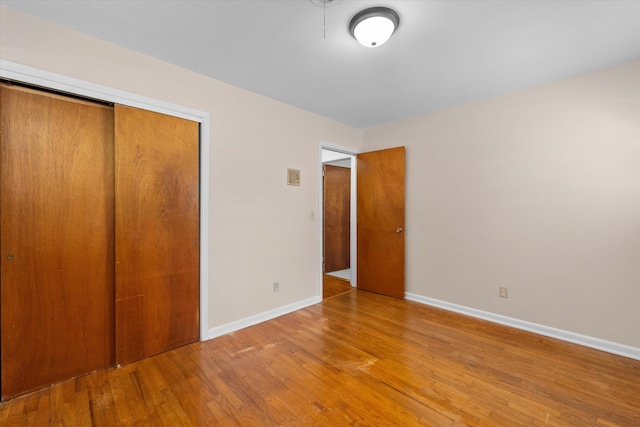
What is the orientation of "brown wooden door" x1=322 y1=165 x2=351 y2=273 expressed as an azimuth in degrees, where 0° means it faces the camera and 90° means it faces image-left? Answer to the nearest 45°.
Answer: approximately 315°

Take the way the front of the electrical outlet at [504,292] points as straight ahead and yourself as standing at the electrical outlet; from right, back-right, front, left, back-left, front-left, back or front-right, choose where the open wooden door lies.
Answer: right

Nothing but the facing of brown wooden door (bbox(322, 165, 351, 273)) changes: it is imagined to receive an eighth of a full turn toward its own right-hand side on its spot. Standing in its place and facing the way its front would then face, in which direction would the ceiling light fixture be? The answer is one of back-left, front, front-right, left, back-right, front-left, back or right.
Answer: front

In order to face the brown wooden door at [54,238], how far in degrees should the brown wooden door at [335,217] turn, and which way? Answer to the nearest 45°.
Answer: approximately 90° to its right

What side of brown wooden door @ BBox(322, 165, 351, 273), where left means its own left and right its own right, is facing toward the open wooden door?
front

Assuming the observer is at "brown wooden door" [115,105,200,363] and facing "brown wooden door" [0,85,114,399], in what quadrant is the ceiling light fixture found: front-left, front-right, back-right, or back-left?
back-left
